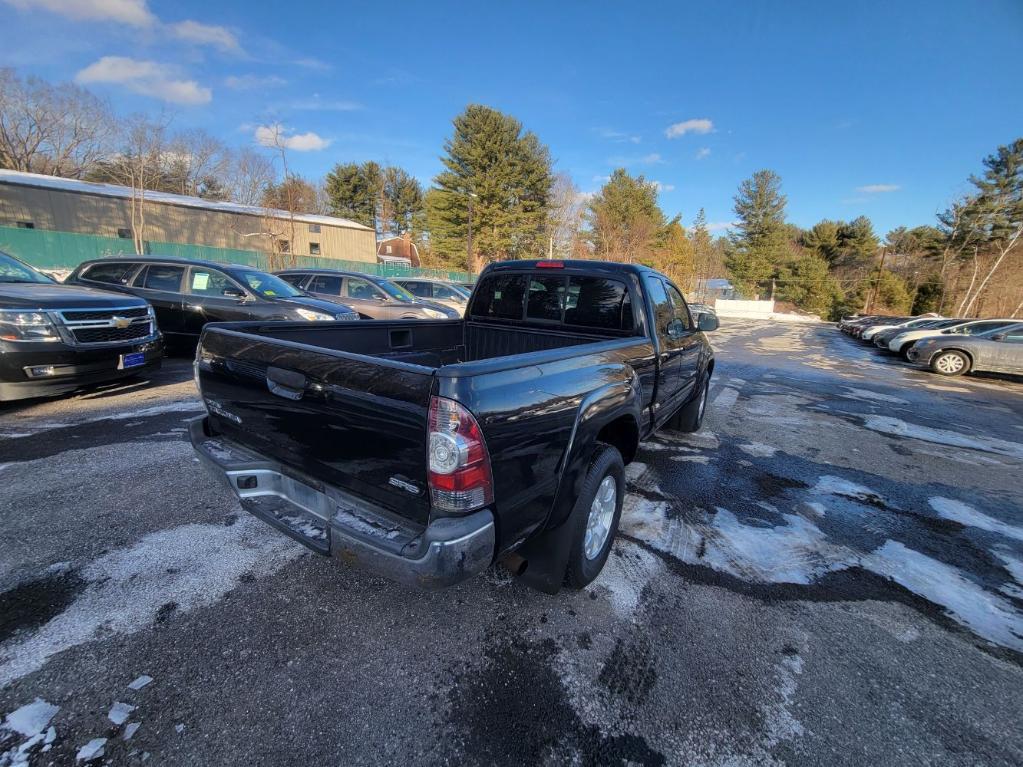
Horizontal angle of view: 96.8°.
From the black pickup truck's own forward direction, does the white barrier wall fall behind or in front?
in front

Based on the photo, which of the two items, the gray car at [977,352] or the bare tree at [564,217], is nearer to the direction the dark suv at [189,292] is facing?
the gray car

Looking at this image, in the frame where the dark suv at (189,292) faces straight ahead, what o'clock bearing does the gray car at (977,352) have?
The gray car is roughly at 11 o'clock from the dark suv.

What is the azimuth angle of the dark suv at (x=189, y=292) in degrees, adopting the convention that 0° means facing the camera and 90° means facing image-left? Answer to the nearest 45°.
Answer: approximately 315°

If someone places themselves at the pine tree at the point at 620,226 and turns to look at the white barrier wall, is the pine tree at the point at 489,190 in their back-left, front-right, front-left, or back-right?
back-right

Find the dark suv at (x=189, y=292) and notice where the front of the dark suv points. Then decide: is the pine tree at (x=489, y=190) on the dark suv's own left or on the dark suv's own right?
on the dark suv's own left

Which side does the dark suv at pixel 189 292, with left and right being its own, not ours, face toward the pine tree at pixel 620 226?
left

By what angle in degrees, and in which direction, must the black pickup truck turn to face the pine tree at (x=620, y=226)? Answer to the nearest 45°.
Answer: approximately 45° to its left

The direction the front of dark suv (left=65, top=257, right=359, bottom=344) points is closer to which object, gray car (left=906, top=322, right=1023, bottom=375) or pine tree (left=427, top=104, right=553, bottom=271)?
the gray car

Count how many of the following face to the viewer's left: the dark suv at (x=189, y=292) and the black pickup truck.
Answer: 0

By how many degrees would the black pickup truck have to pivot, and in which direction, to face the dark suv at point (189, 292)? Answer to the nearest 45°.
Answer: approximately 90° to its left

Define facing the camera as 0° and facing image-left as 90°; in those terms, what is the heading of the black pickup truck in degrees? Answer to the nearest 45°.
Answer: approximately 225°

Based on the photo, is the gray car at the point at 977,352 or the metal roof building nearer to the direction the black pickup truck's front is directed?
the gray car

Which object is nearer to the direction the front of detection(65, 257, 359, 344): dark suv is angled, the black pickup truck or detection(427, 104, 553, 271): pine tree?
the black pickup truck

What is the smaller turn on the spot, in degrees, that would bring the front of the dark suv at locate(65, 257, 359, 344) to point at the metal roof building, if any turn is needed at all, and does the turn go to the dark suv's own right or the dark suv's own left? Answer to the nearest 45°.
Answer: approximately 135° to the dark suv's own left
